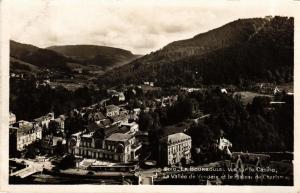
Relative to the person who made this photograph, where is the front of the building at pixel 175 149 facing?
facing the viewer and to the right of the viewer

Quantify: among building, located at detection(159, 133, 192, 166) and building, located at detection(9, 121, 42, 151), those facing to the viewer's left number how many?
0

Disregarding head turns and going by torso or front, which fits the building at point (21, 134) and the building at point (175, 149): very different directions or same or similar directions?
same or similar directions

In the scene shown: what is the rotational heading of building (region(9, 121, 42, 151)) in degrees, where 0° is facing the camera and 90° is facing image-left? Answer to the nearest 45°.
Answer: approximately 315°
